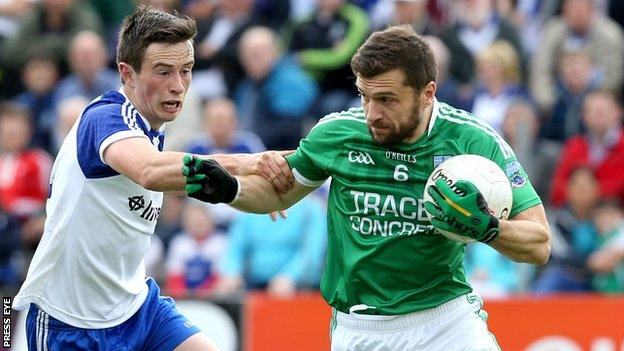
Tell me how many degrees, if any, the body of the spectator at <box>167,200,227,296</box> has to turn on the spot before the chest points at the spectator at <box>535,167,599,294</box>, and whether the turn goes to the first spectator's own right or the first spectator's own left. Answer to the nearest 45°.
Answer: approximately 90° to the first spectator's own left

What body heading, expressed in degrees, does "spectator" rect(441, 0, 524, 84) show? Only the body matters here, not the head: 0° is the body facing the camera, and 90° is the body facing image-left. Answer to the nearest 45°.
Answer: approximately 0°

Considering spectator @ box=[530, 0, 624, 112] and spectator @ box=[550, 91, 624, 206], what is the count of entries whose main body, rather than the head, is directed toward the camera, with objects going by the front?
2

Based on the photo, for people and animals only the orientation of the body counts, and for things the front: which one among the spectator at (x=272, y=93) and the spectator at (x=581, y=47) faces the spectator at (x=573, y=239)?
the spectator at (x=581, y=47)

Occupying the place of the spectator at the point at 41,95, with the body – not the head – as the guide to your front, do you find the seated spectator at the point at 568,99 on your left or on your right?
on your left

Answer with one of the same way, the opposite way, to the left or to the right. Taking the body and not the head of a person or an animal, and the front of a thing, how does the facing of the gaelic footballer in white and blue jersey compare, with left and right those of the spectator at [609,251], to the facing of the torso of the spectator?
to the left
